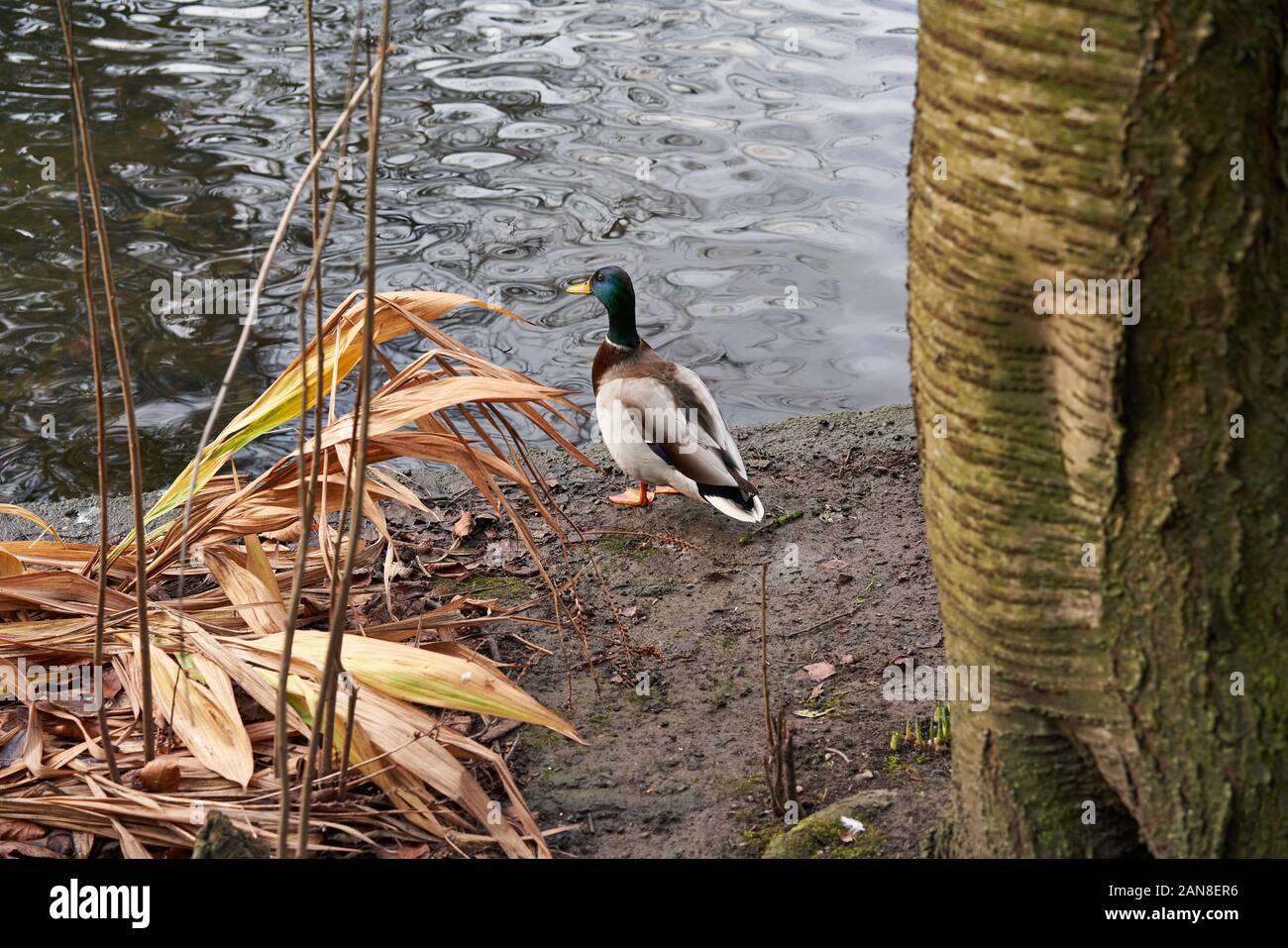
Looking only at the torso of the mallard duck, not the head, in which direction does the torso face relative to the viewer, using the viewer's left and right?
facing away from the viewer and to the left of the viewer

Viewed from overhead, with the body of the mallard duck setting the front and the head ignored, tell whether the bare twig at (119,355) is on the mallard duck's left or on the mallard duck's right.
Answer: on the mallard duck's left

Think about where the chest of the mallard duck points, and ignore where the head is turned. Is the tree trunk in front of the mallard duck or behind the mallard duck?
behind

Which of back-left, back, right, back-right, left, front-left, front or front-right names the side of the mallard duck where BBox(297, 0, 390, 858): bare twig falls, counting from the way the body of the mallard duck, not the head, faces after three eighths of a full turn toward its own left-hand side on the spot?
front
